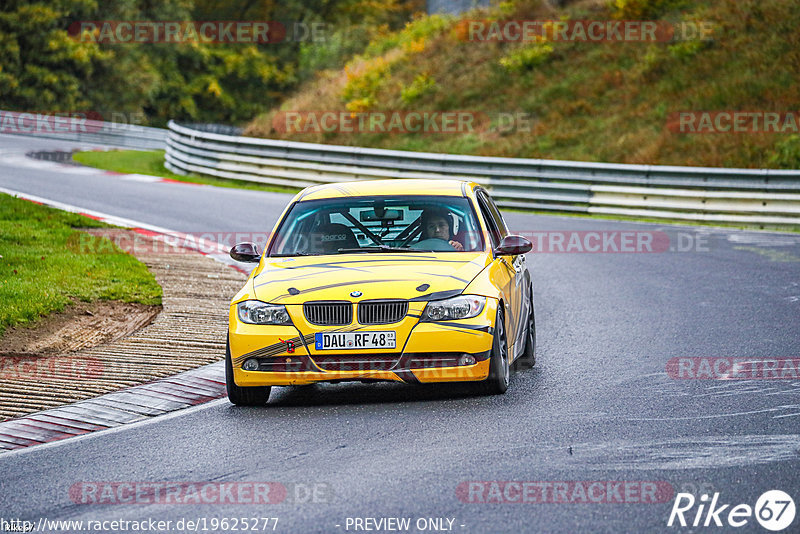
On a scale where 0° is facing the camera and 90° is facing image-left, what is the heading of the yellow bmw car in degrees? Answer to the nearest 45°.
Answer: approximately 0°

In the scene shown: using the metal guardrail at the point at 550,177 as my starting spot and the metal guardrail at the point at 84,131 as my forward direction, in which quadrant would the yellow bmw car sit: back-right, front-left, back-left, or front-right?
back-left

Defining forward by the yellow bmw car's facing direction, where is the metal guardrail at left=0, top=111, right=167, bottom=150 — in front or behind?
behind

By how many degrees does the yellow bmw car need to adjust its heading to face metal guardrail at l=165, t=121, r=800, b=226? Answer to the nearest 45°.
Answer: approximately 180°

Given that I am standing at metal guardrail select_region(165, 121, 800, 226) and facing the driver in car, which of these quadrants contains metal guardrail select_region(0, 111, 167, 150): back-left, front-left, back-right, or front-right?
back-right
